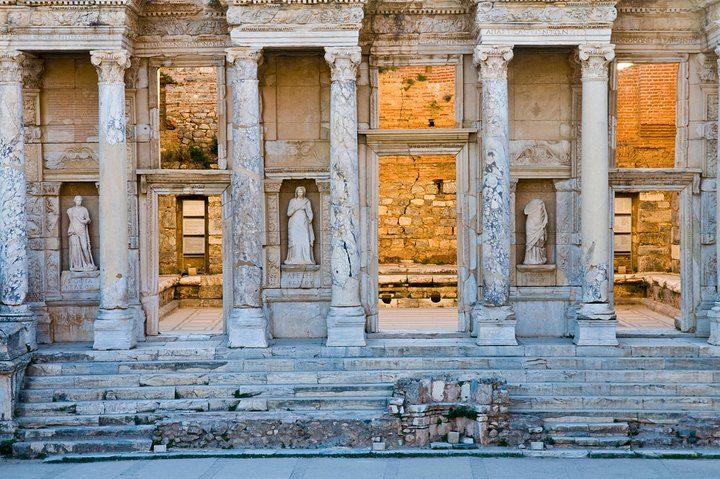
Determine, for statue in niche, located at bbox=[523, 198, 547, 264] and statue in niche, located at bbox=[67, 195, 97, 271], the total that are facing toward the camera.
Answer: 2

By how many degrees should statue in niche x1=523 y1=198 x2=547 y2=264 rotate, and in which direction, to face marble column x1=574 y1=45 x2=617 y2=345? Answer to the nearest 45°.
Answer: approximately 45° to its left

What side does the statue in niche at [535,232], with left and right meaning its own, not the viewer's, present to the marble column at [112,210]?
right

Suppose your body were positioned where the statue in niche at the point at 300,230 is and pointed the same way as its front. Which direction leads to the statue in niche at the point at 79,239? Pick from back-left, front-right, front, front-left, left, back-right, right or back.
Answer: right

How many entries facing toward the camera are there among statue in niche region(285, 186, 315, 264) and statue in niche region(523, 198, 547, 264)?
2

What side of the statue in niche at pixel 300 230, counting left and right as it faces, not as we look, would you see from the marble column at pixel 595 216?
left

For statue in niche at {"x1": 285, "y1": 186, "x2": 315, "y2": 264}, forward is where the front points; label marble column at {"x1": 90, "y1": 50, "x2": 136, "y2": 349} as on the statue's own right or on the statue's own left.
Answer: on the statue's own right

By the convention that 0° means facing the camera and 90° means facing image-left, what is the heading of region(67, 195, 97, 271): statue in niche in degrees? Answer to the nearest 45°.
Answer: approximately 0°

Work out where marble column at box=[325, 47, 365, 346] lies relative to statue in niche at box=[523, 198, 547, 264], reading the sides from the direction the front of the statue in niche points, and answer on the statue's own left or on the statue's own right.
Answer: on the statue's own right

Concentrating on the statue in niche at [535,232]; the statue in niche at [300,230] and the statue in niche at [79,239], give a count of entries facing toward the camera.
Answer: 3
